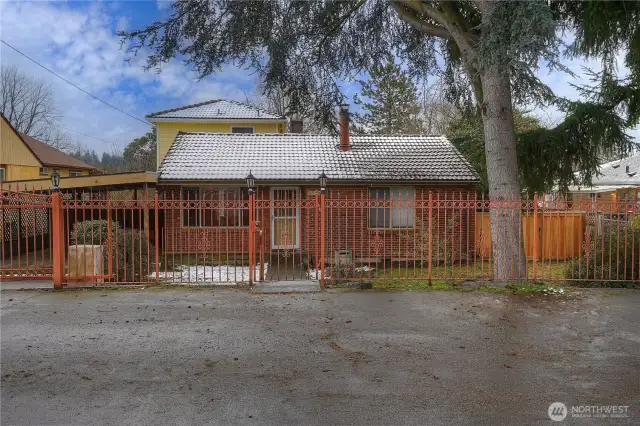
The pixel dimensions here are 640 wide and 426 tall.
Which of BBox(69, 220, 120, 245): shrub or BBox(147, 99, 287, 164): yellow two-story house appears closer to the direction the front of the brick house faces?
the shrub

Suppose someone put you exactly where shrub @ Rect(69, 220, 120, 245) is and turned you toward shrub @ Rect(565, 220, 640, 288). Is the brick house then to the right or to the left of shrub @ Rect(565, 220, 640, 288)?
left

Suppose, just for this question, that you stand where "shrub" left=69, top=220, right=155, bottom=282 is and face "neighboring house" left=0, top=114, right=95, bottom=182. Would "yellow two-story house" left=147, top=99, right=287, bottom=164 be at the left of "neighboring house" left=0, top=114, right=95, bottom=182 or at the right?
right

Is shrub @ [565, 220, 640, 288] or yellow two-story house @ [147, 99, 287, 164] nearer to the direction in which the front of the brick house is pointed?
the shrub

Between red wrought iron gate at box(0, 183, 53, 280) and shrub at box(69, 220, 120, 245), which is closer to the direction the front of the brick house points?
the shrub

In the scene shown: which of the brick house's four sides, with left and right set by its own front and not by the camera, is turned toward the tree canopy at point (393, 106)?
back

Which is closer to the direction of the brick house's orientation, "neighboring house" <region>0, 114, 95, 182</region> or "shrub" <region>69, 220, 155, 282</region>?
the shrub

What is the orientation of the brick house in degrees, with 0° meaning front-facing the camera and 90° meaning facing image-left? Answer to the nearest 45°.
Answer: approximately 0°

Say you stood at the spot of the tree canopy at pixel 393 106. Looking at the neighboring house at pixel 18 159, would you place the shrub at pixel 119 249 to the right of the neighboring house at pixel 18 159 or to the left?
left

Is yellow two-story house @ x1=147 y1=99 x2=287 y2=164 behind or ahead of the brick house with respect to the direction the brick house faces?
behind

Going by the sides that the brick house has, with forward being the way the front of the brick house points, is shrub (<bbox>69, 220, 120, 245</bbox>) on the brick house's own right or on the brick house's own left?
on the brick house's own right

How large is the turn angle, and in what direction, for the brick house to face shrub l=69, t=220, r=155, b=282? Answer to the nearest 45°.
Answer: approximately 45° to its right

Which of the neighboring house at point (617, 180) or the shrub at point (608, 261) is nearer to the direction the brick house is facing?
the shrub

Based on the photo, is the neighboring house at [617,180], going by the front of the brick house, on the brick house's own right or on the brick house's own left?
on the brick house's own left
